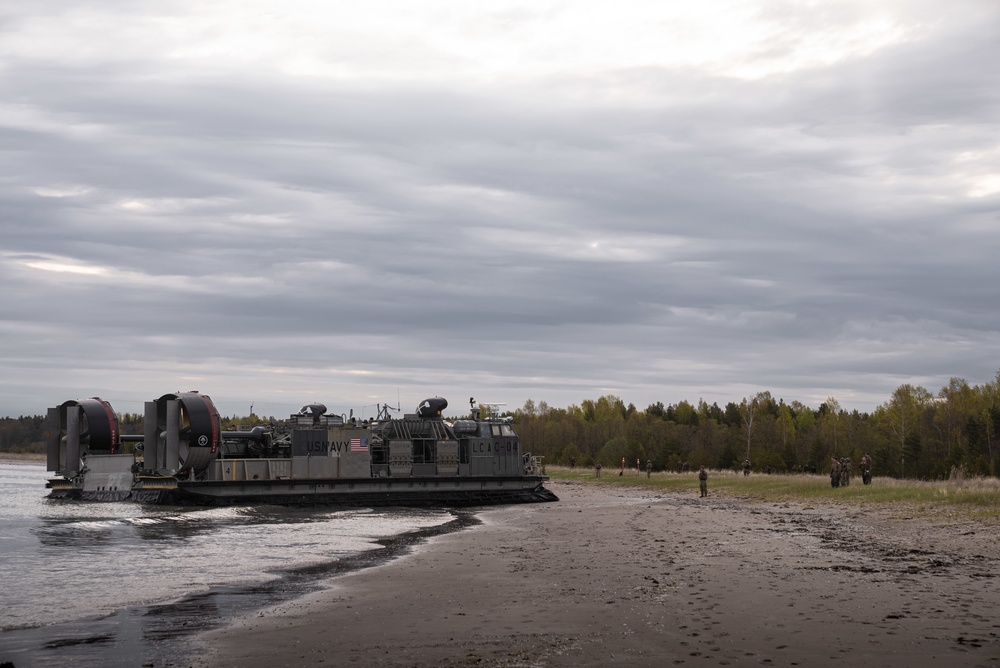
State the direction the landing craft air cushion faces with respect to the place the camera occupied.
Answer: facing away from the viewer and to the right of the viewer
